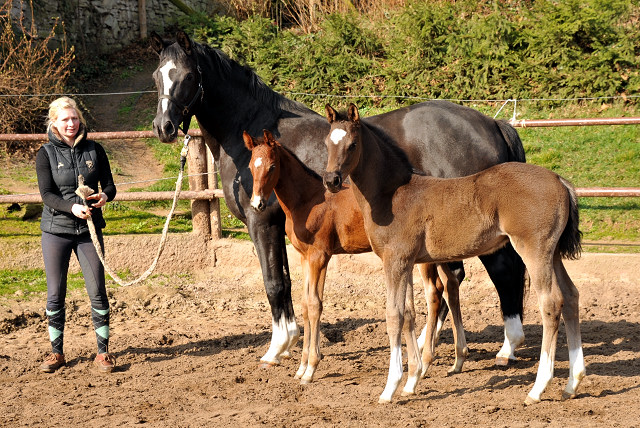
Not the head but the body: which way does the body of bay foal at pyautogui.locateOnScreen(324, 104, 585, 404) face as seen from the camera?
to the viewer's left

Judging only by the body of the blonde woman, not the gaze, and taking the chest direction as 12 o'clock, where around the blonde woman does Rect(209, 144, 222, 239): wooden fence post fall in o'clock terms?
The wooden fence post is roughly at 7 o'clock from the blonde woman.

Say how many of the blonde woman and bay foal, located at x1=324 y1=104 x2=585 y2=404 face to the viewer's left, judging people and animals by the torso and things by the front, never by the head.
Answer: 1

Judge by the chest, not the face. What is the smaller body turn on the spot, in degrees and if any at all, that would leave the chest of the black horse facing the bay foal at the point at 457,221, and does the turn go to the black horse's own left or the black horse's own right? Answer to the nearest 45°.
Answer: approximately 135° to the black horse's own left

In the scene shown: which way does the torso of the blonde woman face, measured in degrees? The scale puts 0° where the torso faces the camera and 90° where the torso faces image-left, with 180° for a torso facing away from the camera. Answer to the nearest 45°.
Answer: approximately 0°

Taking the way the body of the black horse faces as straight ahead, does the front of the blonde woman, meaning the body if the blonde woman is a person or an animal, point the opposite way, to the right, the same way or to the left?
to the left

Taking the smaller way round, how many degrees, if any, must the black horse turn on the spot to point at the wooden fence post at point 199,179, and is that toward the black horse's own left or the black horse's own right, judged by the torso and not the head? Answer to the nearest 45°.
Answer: approximately 45° to the black horse's own right

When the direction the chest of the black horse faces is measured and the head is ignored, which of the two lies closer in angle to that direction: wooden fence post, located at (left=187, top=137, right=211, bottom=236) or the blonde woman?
the blonde woman

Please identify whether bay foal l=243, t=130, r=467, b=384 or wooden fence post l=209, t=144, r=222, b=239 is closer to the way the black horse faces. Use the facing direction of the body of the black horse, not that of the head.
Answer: the wooden fence post

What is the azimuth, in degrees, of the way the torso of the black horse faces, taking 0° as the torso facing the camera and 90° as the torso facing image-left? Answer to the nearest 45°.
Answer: approximately 90°
